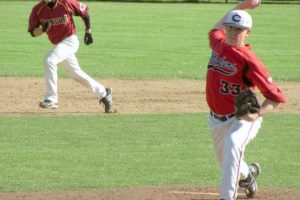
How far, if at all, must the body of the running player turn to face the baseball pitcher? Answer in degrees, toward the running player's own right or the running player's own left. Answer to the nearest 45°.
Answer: approximately 45° to the running player's own left
